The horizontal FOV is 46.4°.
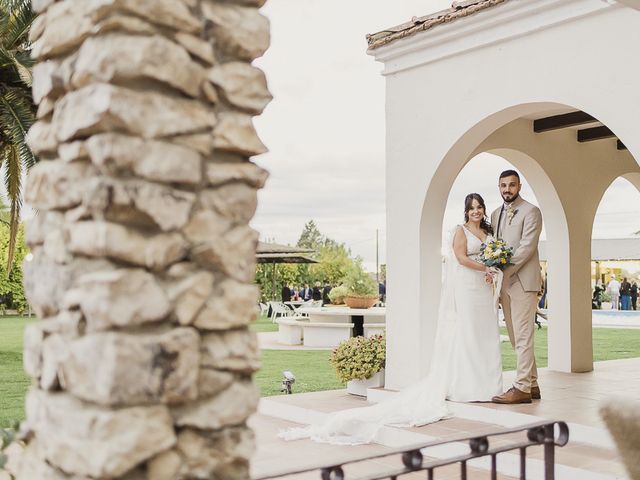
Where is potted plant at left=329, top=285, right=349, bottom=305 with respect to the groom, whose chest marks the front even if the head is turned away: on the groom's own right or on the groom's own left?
on the groom's own right

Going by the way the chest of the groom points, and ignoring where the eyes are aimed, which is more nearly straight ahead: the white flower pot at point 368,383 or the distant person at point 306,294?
the white flower pot

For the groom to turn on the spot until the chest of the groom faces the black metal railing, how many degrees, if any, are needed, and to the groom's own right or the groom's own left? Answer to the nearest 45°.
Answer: approximately 45° to the groom's own left

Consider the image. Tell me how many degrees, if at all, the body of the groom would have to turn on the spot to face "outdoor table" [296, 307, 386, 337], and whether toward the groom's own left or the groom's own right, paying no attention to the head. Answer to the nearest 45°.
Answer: approximately 90° to the groom's own right

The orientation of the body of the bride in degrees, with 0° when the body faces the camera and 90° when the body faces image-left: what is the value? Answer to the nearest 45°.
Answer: approximately 315°

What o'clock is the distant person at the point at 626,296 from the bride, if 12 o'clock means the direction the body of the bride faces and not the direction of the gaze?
The distant person is roughly at 8 o'clock from the bride.

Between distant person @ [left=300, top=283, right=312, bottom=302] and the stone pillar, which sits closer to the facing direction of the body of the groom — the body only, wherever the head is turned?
the stone pillar

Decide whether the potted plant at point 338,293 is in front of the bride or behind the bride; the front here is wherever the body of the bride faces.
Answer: behind
